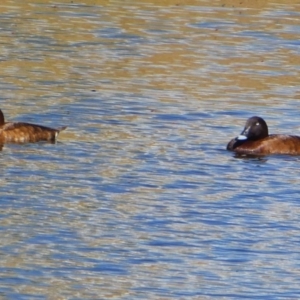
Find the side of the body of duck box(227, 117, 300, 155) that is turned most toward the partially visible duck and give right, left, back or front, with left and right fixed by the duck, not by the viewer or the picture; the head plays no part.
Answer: front

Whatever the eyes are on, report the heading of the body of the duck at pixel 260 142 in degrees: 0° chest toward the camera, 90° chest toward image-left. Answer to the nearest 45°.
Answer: approximately 90°

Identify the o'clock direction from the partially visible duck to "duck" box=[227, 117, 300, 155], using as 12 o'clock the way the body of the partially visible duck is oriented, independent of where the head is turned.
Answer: The duck is roughly at 6 o'clock from the partially visible duck.

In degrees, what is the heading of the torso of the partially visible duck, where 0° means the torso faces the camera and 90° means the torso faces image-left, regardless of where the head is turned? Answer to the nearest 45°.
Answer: approximately 90°

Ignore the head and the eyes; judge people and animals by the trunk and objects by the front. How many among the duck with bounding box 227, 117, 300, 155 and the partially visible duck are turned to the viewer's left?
2
